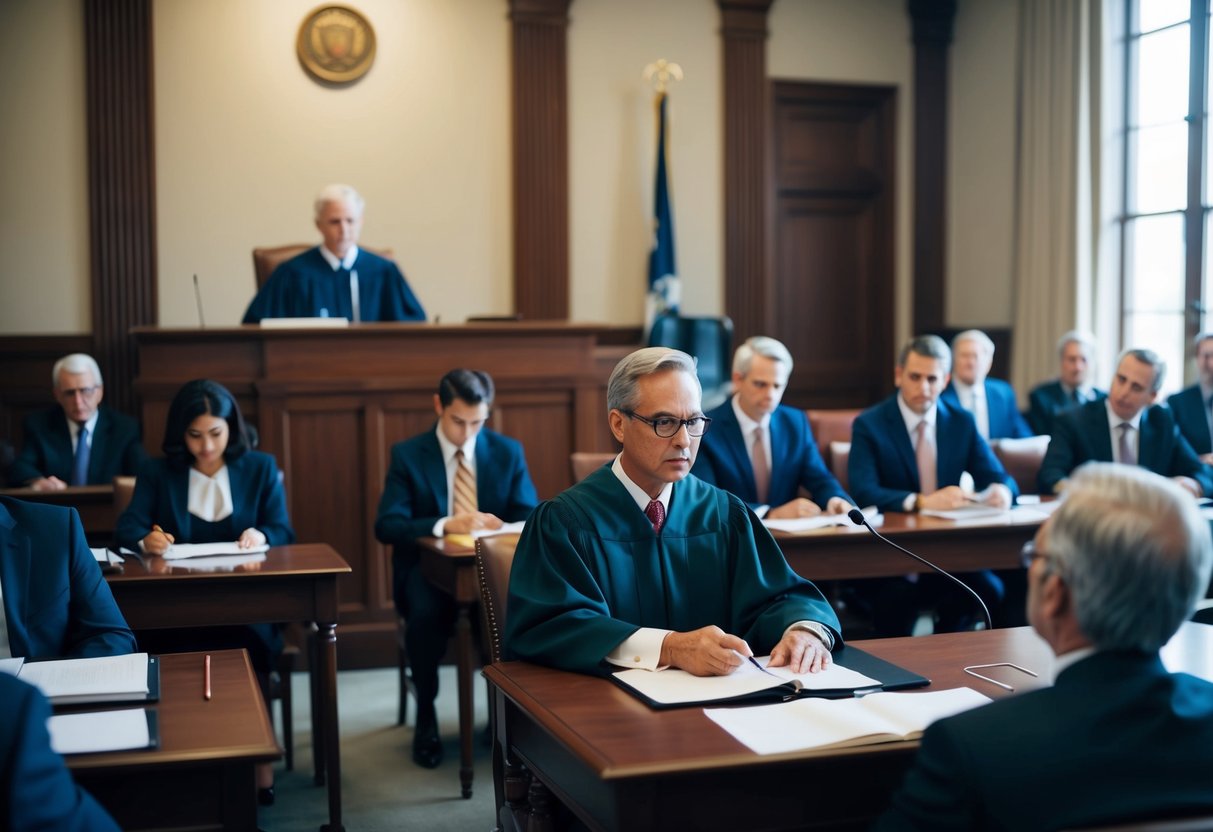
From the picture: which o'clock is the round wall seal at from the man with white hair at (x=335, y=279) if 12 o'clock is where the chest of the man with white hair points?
The round wall seal is roughly at 6 o'clock from the man with white hair.

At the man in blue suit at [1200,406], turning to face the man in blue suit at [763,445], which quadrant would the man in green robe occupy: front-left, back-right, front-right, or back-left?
front-left

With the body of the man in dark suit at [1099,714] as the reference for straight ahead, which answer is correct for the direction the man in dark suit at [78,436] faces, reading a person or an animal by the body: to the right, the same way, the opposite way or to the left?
the opposite way

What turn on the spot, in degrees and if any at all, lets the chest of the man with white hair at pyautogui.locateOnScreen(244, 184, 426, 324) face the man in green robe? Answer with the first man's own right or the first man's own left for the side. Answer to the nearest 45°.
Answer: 0° — they already face them

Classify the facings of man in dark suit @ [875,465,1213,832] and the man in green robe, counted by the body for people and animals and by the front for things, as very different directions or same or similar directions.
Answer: very different directions

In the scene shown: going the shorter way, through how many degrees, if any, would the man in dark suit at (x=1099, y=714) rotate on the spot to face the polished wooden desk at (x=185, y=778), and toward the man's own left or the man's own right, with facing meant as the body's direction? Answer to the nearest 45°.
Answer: approximately 45° to the man's own left

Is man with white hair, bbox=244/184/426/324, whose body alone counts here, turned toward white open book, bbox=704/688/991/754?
yes

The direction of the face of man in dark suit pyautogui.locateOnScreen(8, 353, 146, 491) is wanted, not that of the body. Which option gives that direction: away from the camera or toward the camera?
toward the camera

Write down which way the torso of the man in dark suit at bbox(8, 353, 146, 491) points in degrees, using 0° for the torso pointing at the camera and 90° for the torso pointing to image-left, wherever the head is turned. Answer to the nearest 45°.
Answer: approximately 0°

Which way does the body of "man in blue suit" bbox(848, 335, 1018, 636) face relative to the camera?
toward the camera

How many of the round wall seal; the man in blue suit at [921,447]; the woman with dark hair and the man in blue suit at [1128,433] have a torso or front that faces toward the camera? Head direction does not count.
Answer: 4

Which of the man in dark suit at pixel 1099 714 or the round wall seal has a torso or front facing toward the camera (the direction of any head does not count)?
the round wall seal

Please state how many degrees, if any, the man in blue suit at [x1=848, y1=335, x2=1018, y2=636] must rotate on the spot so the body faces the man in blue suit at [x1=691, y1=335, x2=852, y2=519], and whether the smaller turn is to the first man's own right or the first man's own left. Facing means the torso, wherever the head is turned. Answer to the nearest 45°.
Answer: approximately 45° to the first man's own right

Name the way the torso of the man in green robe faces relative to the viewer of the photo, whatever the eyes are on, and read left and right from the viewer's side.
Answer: facing the viewer and to the right of the viewer

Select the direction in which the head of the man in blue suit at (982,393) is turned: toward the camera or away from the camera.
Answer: toward the camera

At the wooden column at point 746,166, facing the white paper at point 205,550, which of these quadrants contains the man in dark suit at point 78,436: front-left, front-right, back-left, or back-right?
front-right

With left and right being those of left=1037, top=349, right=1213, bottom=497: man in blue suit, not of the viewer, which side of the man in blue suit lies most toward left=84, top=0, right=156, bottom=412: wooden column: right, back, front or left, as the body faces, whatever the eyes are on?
right

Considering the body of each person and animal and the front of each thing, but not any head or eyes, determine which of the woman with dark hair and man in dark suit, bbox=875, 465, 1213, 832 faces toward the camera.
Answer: the woman with dark hair

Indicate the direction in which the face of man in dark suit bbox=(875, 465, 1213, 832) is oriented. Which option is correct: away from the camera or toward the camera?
away from the camera

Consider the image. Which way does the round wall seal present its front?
toward the camera

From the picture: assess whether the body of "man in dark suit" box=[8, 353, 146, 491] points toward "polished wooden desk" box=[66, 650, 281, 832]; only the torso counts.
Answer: yes
